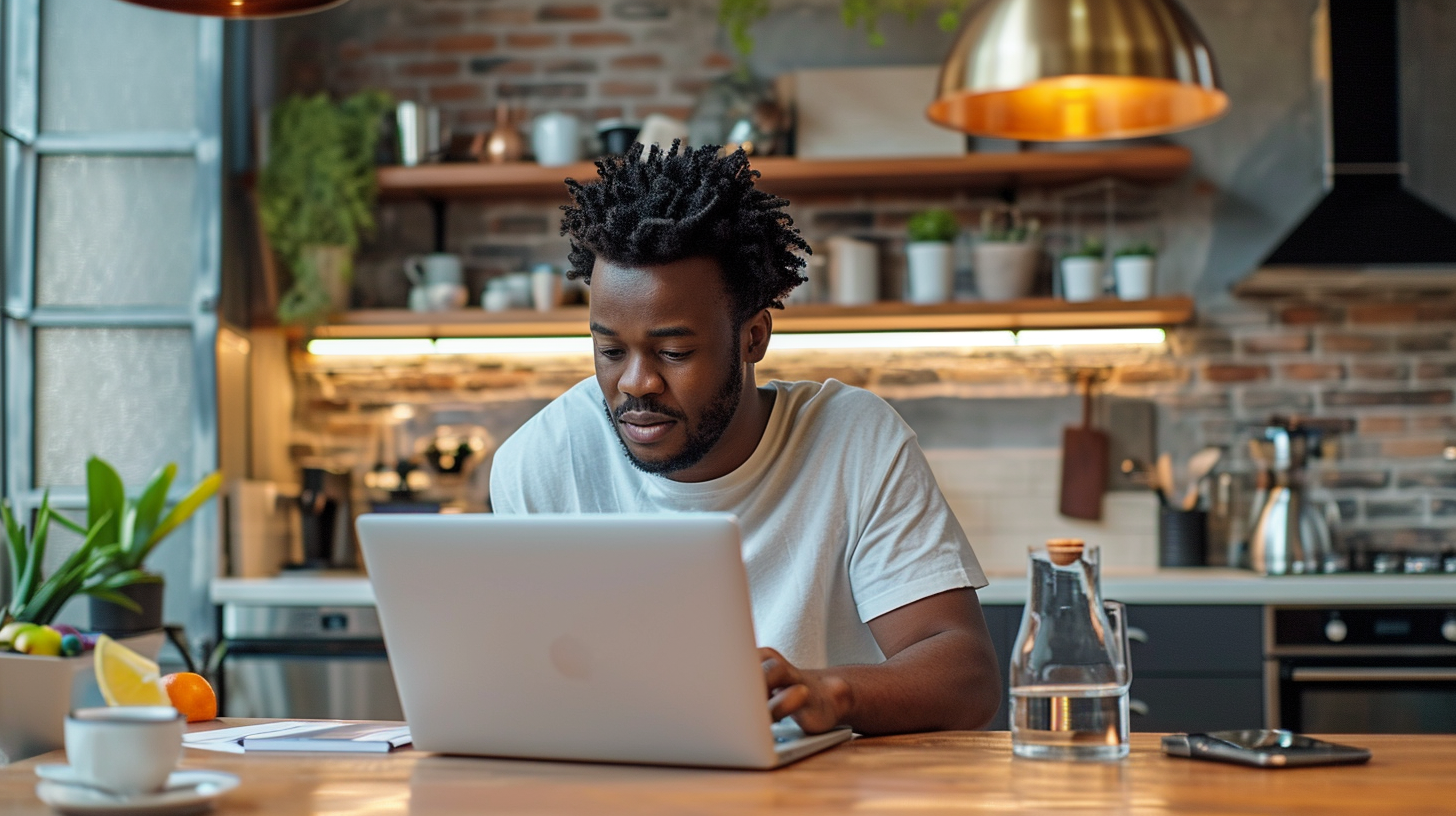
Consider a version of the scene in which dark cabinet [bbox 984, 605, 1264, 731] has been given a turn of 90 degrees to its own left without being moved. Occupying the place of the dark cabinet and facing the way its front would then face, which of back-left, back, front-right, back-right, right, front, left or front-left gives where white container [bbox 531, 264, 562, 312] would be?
back

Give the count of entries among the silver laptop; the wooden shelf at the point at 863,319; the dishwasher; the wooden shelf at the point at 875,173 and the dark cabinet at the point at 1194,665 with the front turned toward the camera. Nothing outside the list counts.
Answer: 4

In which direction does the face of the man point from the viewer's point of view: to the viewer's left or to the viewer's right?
to the viewer's left

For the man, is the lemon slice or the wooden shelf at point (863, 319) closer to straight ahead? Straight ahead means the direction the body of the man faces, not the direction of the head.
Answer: the lemon slice

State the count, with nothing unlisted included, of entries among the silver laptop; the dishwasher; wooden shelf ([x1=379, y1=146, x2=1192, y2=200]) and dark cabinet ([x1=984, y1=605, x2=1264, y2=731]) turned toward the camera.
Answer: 3

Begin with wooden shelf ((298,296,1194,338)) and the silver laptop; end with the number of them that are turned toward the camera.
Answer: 1

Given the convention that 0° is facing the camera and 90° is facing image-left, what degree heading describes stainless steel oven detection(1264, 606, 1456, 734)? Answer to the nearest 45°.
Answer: approximately 0°

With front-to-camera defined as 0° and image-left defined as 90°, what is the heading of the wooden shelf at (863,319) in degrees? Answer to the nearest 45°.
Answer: approximately 0°

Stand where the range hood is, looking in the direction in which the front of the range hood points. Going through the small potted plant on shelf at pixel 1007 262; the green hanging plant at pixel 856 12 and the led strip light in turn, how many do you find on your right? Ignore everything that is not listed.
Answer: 3
